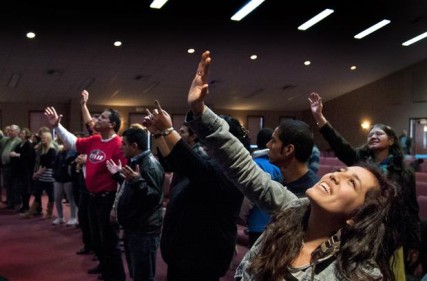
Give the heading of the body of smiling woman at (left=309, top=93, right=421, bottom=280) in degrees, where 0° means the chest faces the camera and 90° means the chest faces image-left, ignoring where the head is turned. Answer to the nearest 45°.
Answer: approximately 45°

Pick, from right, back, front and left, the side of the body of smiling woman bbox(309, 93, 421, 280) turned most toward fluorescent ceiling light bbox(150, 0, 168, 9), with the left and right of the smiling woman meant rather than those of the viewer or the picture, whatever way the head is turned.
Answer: right

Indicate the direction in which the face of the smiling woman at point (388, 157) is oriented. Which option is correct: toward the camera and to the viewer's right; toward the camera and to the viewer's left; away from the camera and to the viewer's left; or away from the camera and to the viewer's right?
toward the camera and to the viewer's left
